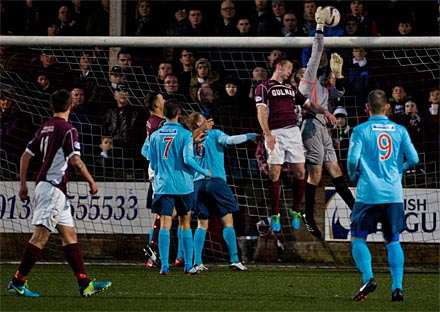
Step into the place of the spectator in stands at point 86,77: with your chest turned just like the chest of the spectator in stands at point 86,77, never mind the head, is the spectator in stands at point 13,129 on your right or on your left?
on your right

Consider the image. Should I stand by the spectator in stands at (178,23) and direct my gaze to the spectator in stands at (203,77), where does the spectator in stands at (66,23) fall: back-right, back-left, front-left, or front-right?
back-right

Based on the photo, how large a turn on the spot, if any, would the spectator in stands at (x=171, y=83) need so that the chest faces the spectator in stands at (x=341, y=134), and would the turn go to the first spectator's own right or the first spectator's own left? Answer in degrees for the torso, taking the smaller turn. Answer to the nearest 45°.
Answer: approximately 90° to the first spectator's own left

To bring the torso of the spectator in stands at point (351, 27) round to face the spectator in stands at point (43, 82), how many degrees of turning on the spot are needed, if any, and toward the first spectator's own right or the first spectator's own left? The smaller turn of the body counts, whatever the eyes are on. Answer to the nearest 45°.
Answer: approximately 90° to the first spectator's own right

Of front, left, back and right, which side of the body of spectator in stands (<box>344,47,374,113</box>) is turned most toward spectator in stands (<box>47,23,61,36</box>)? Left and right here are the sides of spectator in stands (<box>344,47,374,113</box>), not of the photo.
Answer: right

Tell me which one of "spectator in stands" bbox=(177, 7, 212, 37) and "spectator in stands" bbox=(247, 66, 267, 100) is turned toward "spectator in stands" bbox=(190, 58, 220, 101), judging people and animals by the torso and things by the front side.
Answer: "spectator in stands" bbox=(177, 7, 212, 37)

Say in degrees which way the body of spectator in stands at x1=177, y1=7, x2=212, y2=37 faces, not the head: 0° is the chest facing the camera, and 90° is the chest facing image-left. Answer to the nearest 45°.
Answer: approximately 0°

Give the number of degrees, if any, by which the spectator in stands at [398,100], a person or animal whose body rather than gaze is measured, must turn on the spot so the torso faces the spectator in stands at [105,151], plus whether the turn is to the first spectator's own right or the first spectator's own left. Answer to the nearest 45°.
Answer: approximately 90° to the first spectator's own right

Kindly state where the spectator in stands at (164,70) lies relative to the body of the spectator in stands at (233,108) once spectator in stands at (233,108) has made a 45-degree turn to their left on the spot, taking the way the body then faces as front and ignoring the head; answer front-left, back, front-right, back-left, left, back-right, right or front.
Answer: back-right
